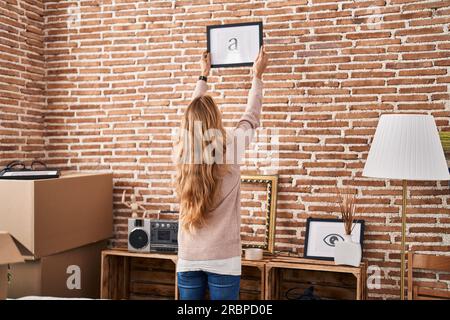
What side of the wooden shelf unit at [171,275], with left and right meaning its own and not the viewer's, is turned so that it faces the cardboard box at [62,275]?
right

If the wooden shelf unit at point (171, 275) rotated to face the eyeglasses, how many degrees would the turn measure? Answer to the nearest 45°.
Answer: approximately 90° to its right

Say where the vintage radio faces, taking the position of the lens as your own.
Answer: facing the viewer

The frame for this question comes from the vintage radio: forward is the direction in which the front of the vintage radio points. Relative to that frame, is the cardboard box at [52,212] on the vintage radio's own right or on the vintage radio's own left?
on the vintage radio's own right

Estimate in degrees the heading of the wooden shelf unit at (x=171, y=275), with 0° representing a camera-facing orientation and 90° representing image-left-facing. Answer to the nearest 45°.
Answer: approximately 0°

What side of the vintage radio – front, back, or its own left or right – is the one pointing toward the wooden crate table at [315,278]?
left

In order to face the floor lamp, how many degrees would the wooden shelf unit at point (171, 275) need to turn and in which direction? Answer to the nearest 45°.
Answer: approximately 45° to its left

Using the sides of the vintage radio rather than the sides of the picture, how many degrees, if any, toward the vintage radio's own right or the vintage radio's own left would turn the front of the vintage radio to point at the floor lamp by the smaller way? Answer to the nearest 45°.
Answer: approximately 45° to the vintage radio's own left

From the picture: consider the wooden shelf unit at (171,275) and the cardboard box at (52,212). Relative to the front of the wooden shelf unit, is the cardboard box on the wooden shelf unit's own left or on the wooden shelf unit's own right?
on the wooden shelf unit's own right

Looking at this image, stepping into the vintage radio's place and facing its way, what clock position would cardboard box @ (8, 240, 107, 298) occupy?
The cardboard box is roughly at 3 o'clock from the vintage radio.
